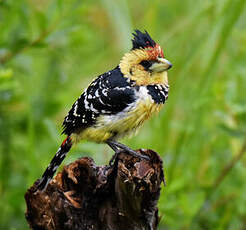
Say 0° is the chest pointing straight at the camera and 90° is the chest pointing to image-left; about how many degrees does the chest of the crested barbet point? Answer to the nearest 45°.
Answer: approximately 270°
